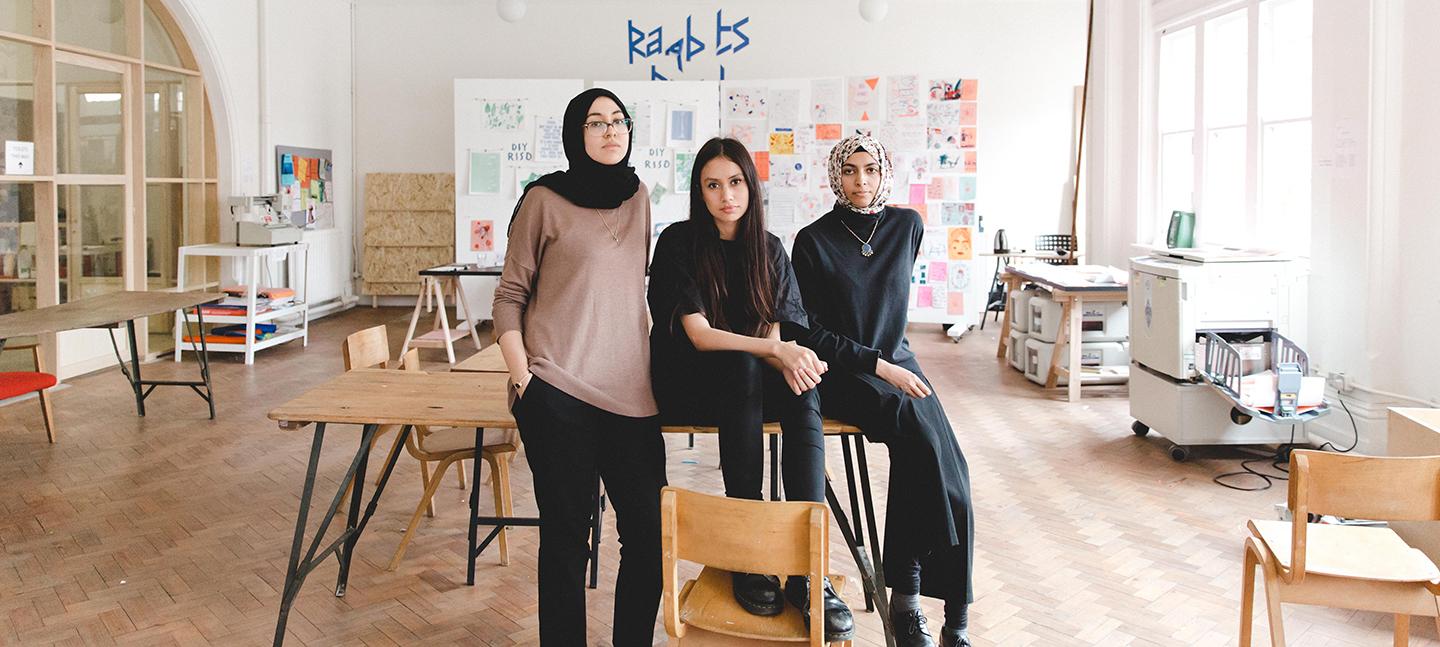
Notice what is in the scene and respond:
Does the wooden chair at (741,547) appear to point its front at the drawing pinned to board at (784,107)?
yes

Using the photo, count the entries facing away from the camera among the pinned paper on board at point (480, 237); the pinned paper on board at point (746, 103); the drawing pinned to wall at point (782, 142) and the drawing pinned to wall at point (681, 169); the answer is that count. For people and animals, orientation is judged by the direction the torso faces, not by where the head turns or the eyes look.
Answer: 0

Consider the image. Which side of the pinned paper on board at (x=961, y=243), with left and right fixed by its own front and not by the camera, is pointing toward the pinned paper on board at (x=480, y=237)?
right

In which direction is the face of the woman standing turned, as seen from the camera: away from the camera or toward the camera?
toward the camera

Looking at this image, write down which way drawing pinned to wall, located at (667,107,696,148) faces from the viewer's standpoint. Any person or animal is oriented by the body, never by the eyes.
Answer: facing the viewer

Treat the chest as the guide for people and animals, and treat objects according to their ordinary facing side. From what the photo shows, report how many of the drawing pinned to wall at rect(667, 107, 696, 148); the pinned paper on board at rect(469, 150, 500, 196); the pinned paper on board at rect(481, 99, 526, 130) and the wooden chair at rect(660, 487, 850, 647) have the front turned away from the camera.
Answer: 1

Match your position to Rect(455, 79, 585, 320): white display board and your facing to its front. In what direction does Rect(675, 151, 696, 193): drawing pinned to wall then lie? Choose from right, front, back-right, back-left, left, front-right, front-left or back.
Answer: left

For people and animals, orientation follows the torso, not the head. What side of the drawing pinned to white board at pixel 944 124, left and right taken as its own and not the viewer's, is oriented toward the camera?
front

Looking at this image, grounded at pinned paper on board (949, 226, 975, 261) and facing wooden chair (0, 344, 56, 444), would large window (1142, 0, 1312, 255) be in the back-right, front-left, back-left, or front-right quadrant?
front-left

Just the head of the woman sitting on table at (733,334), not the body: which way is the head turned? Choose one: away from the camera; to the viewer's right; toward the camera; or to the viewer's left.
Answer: toward the camera

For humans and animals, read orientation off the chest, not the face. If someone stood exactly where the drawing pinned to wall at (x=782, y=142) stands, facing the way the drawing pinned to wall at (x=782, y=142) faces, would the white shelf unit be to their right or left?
on their right

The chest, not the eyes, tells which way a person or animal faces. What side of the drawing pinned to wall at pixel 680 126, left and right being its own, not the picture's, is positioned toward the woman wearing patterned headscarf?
front

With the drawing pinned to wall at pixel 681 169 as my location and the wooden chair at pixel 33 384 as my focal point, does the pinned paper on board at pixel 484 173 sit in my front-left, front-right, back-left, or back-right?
front-right

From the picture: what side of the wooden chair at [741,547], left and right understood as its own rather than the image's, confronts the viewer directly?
back

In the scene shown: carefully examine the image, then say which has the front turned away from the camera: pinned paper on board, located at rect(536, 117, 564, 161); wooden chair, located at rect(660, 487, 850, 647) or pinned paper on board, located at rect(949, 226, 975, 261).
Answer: the wooden chair

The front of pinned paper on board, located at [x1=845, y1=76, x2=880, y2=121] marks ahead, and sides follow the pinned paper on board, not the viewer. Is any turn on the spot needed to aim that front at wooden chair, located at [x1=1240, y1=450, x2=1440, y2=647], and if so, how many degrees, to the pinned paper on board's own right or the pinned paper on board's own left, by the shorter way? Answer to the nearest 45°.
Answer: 0° — it already faces it
